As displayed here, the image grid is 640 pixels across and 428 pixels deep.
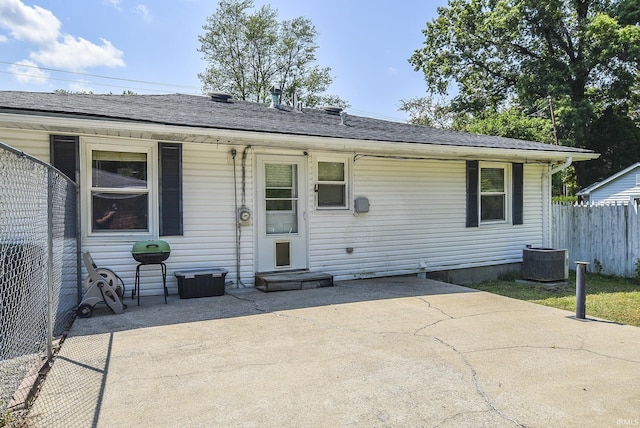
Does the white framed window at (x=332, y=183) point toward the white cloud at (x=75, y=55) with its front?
no

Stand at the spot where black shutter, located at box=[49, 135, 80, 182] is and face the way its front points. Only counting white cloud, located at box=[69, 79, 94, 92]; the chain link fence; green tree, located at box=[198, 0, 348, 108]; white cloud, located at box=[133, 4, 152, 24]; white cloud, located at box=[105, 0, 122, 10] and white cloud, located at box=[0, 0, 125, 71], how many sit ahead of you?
1

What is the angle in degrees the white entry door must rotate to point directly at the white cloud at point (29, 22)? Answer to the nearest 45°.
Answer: approximately 135° to its right

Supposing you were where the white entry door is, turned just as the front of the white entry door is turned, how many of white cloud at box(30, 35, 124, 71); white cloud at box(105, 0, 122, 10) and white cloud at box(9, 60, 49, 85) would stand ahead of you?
0

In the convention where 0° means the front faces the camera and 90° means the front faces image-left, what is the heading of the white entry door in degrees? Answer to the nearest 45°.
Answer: approximately 0°

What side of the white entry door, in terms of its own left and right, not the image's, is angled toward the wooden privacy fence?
left

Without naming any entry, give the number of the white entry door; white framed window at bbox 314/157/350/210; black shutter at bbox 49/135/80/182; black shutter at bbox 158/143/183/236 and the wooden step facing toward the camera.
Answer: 5

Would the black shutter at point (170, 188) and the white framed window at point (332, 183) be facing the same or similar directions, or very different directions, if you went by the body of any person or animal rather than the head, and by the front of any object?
same or similar directions

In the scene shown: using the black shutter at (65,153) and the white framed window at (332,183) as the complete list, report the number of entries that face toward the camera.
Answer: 2

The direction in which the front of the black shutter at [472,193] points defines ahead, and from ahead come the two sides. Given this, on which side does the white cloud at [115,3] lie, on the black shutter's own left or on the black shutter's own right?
on the black shutter's own right

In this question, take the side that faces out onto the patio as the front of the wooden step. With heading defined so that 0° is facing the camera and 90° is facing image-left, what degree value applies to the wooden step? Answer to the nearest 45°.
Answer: approximately 0°

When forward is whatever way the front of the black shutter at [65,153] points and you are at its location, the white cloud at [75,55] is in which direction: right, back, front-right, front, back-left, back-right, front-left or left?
back

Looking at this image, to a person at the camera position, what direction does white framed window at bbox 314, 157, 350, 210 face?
facing the viewer

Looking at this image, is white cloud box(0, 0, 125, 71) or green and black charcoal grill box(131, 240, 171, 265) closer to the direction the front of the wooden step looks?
the green and black charcoal grill

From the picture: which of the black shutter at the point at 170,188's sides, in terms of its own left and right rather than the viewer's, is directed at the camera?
front

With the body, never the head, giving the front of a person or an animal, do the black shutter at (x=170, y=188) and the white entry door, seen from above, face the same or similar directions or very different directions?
same or similar directions

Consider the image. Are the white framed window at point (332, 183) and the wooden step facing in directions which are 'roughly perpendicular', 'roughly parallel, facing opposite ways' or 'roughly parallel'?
roughly parallel

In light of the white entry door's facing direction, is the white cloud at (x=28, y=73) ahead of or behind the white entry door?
behind
